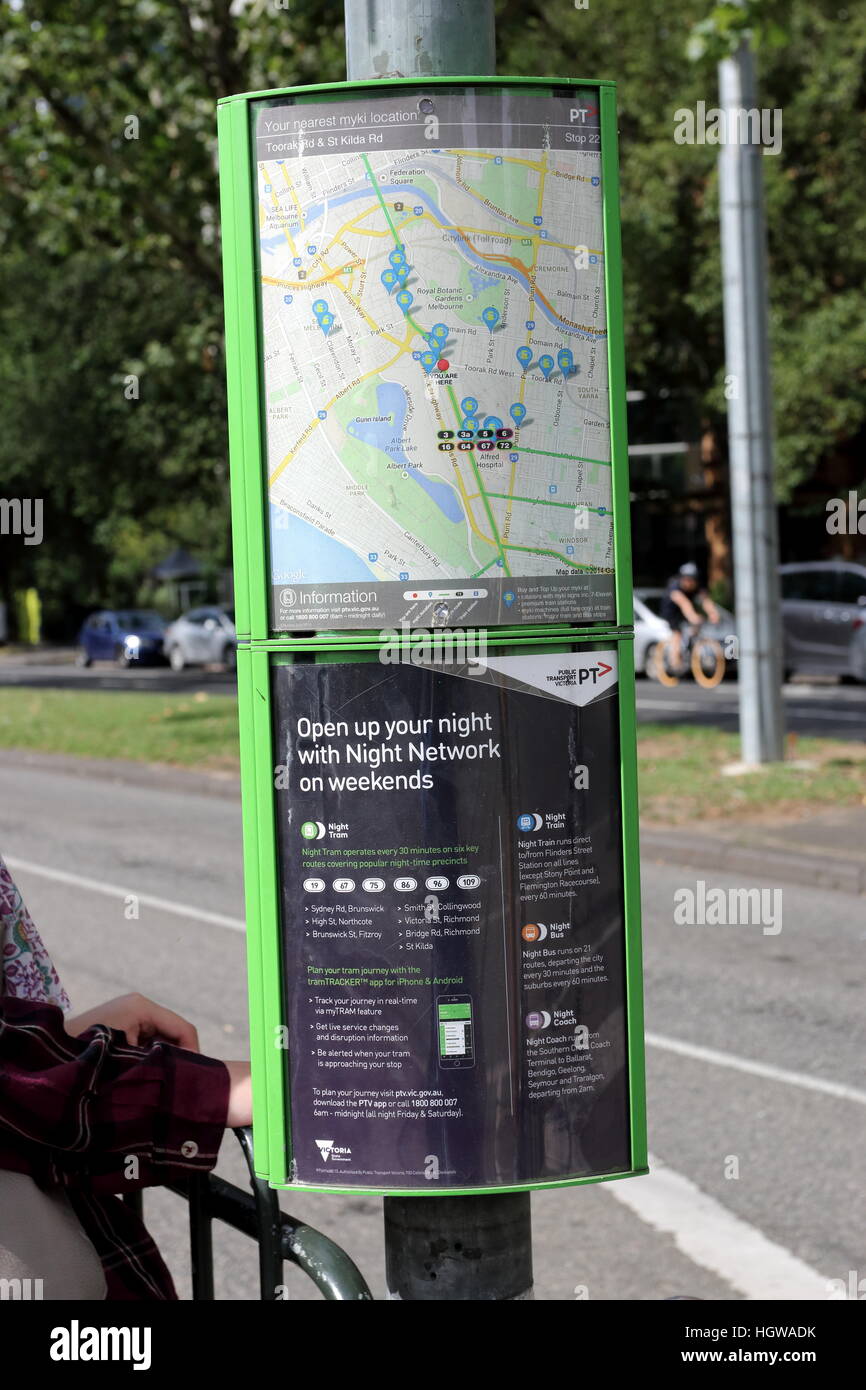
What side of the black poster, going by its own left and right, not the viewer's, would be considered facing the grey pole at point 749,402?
back

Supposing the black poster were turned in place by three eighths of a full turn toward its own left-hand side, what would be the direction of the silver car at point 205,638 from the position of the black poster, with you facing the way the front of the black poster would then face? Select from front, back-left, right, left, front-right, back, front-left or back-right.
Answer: front-left

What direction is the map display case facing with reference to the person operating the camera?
facing the viewer

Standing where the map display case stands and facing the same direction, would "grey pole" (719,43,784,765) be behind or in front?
behind

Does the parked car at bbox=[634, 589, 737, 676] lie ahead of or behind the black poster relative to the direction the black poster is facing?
behind

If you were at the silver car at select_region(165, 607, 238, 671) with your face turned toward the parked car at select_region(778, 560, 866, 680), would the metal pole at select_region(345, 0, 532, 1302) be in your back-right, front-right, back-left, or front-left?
front-right

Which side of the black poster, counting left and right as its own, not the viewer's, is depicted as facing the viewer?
front
